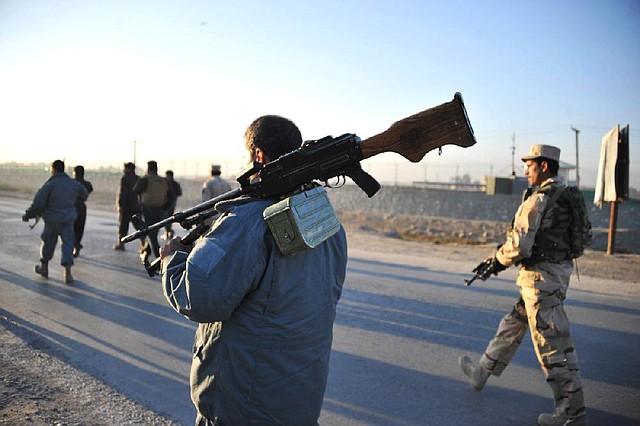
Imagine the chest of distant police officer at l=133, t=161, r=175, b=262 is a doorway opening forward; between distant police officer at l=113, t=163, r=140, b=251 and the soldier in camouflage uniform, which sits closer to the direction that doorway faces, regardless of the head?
the distant police officer

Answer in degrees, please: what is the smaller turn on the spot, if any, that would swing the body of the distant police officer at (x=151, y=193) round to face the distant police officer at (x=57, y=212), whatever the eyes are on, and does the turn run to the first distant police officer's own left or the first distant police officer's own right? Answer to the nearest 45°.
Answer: approximately 135° to the first distant police officer's own left

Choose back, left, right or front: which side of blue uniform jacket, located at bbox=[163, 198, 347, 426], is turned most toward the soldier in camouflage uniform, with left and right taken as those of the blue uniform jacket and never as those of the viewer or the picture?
right

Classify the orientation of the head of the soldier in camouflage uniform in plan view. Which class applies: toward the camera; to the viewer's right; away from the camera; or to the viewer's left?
to the viewer's left

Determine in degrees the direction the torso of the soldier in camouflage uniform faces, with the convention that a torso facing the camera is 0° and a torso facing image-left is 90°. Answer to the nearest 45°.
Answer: approximately 90°

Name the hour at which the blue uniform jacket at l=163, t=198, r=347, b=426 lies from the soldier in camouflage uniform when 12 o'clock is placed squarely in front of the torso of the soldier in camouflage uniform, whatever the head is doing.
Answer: The blue uniform jacket is roughly at 10 o'clock from the soldier in camouflage uniform.

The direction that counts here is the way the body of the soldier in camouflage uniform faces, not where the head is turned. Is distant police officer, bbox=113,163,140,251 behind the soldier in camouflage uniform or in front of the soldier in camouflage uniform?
in front

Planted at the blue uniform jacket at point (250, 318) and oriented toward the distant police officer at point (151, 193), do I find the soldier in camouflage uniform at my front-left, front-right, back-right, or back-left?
front-right

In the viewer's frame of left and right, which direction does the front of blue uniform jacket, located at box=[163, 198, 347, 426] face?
facing away from the viewer and to the left of the viewer

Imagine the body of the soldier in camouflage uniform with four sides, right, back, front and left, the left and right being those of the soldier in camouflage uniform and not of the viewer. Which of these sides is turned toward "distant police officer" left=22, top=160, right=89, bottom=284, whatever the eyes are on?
front

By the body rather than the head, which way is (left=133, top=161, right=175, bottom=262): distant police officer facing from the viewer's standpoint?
away from the camera

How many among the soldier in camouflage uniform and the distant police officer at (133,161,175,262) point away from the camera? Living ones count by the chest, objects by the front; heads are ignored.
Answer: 1

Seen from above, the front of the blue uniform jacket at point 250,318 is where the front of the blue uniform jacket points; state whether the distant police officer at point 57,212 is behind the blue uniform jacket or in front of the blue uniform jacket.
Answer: in front

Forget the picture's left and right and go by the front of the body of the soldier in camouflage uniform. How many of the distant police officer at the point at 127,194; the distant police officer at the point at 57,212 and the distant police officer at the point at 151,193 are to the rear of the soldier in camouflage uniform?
0

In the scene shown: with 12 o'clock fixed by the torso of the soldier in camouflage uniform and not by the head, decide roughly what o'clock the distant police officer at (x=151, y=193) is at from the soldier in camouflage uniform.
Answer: The distant police officer is roughly at 1 o'clock from the soldier in camouflage uniform.
